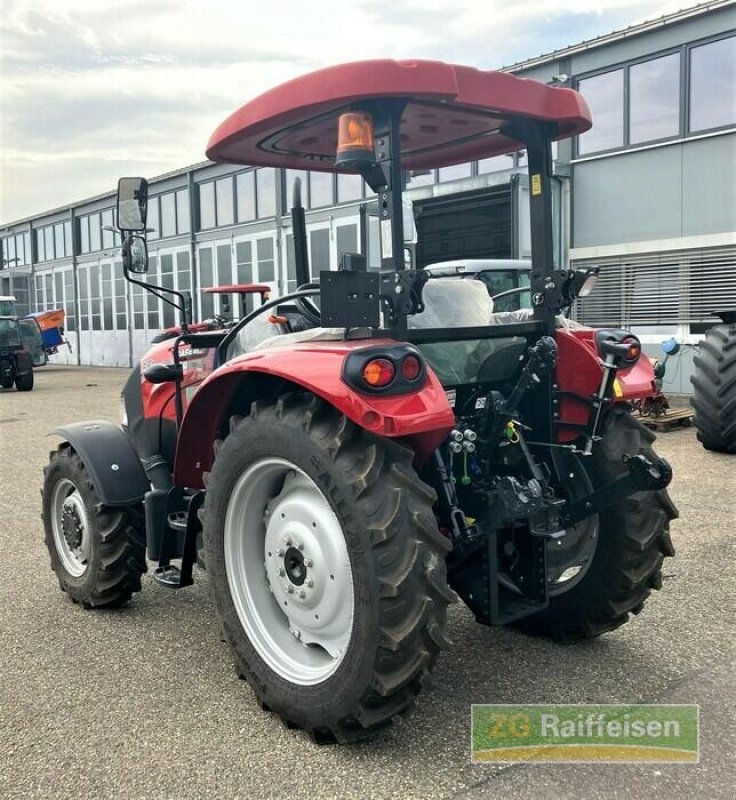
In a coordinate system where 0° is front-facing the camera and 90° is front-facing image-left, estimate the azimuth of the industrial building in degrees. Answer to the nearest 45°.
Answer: approximately 45°

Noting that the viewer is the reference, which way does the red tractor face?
facing away from the viewer and to the left of the viewer

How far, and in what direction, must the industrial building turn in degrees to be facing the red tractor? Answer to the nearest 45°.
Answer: approximately 45° to its left

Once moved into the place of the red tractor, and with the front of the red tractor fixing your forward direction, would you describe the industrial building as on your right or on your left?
on your right
